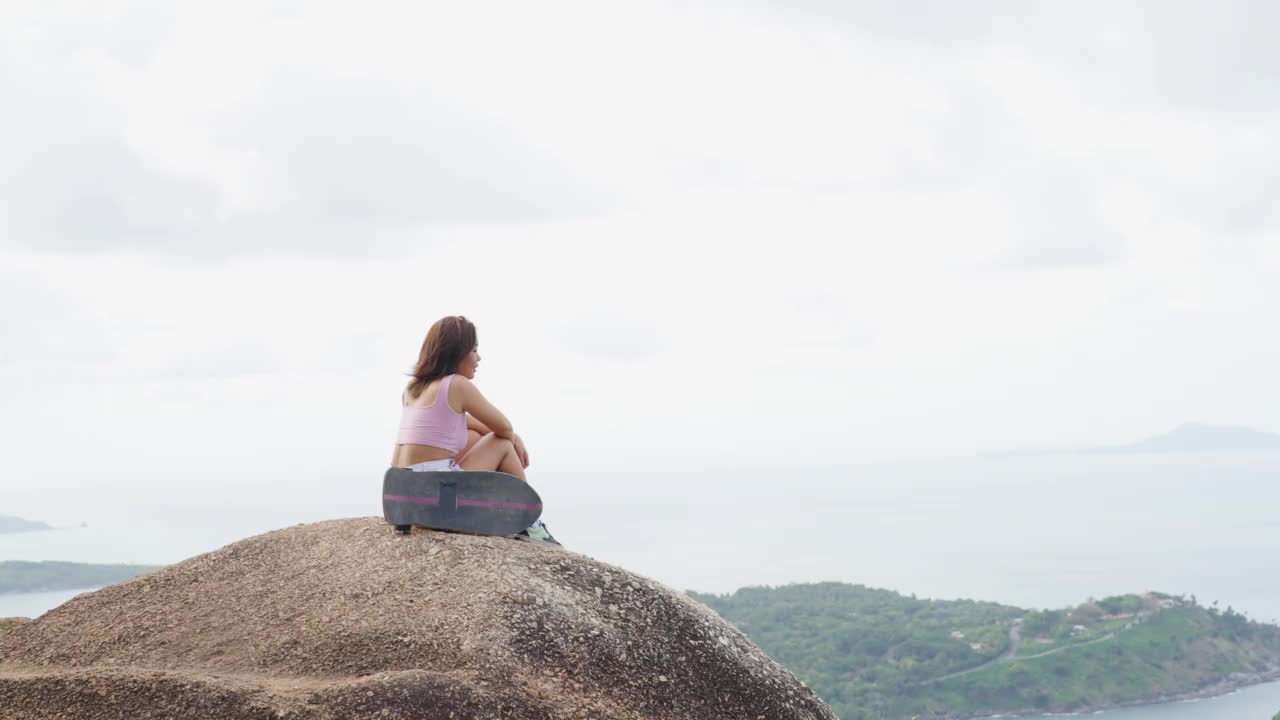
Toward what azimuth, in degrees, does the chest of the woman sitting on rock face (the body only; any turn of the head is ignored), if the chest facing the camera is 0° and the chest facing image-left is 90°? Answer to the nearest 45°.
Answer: approximately 225°
